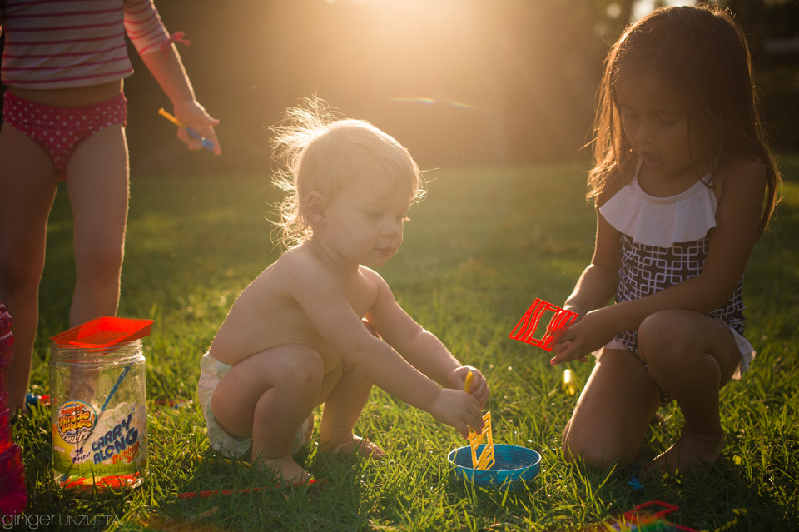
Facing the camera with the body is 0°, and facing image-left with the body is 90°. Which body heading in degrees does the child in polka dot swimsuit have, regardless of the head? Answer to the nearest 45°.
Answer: approximately 0°

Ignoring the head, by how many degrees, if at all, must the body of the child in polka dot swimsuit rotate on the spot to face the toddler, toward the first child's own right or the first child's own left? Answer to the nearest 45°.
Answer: approximately 45° to the first child's own left
